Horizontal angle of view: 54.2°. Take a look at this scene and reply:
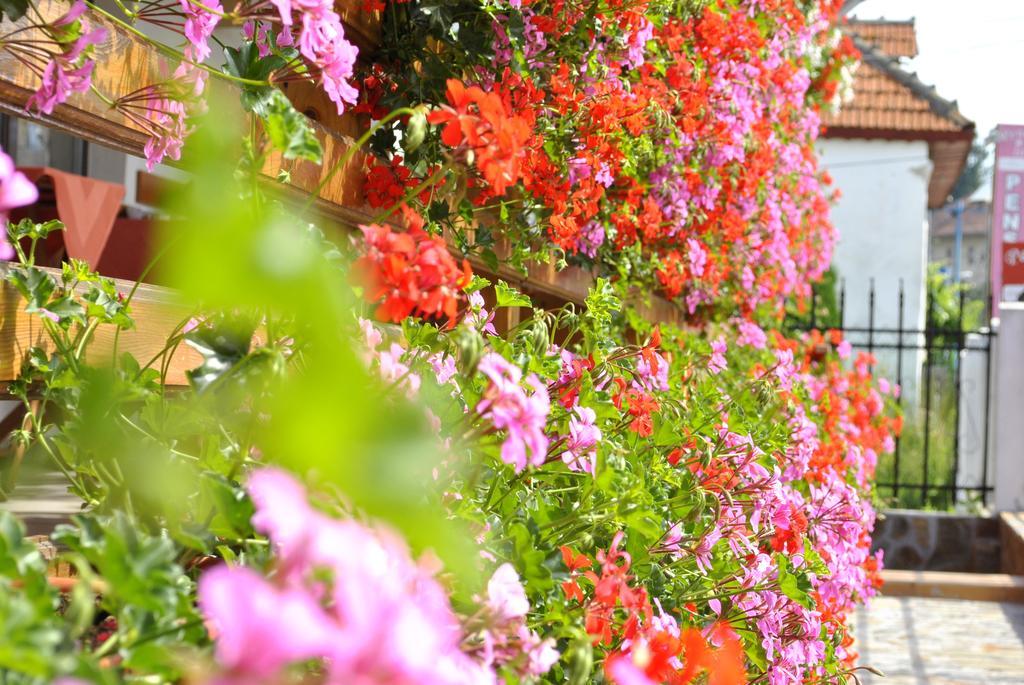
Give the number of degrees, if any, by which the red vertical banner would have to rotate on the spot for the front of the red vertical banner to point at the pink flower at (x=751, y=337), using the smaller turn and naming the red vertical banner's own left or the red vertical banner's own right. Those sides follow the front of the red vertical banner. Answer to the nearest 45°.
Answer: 0° — it already faces it

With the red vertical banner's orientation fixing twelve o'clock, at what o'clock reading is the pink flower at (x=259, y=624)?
The pink flower is roughly at 12 o'clock from the red vertical banner.

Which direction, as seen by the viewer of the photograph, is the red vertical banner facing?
facing the viewer

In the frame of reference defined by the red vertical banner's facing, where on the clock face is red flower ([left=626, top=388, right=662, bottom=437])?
The red flower is roughly at 12 o'clock from the red vertical banner.

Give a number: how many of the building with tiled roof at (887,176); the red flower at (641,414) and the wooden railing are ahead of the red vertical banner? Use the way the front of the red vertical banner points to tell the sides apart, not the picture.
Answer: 2

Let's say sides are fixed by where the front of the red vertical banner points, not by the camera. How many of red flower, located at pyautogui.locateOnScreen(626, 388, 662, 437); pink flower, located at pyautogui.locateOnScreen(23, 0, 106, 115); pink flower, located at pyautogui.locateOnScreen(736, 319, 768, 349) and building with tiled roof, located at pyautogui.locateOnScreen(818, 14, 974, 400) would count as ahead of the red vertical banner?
3

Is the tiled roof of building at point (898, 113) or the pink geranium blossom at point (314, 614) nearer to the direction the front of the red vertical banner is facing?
the pink geranium blossom

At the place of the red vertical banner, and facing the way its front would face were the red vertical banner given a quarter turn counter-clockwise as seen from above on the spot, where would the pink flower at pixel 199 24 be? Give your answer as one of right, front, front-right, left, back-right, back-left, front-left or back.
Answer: right

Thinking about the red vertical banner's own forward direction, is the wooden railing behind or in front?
in front

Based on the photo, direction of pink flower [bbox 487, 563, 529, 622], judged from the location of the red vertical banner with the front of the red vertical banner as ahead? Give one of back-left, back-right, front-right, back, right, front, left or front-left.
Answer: front

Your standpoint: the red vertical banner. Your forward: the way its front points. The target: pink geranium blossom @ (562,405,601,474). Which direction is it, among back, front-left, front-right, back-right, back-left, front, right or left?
front

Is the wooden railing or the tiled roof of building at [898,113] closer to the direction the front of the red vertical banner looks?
the wooden railing

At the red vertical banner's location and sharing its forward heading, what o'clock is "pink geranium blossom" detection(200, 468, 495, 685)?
The pink geranium blossom is roughly at 12 o'clock from the red vertical banner.

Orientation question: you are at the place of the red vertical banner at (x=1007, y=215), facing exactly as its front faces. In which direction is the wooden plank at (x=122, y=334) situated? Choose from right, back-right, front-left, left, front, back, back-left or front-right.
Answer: front
